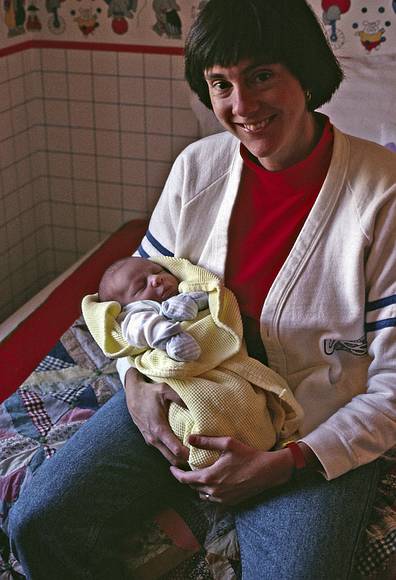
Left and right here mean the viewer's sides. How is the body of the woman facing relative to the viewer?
facing the viewer and to the left of the viewer
